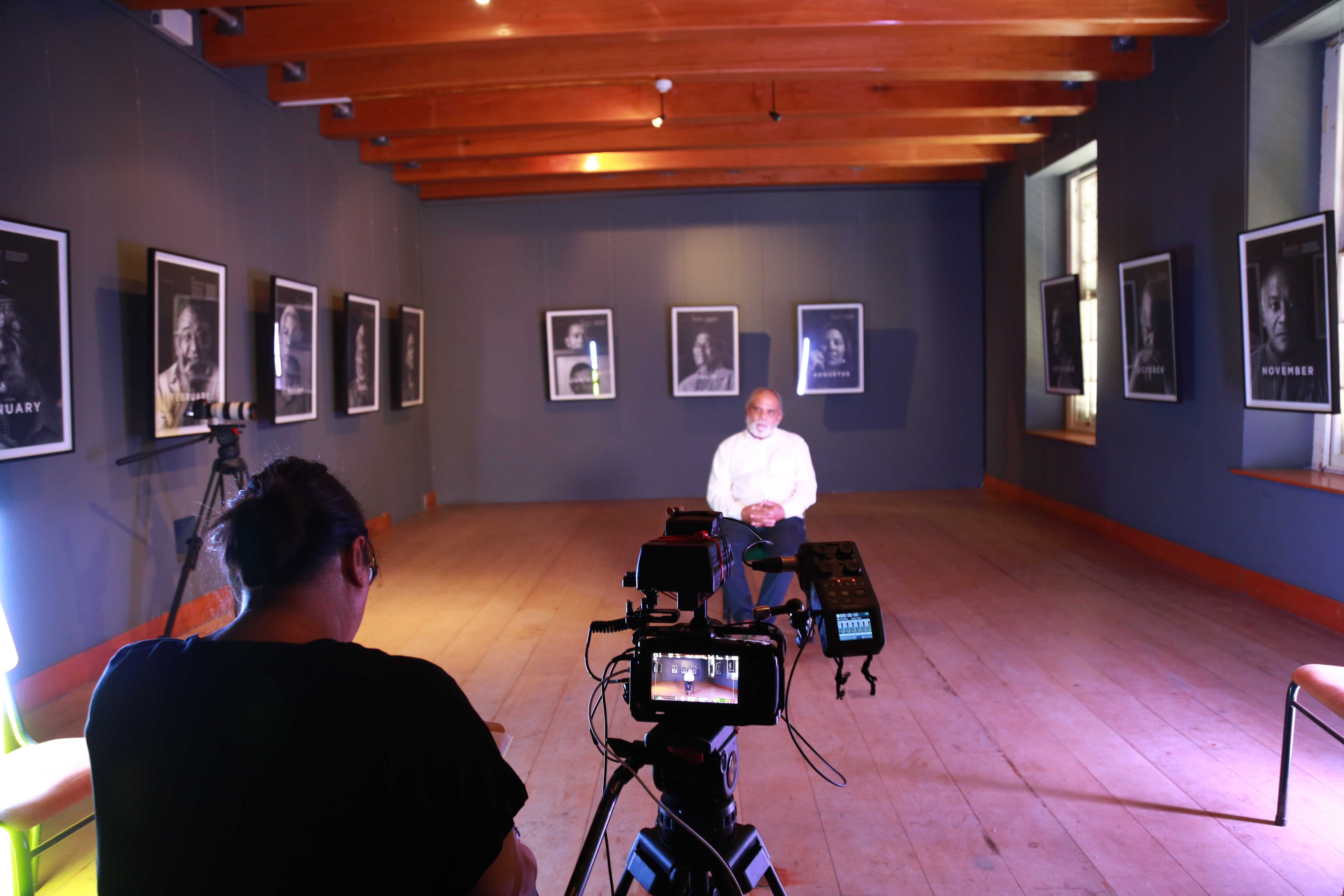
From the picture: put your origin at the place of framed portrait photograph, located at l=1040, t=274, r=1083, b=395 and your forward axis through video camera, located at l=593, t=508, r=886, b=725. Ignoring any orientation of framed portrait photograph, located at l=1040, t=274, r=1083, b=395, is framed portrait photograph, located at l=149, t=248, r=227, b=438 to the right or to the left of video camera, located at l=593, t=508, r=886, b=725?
right

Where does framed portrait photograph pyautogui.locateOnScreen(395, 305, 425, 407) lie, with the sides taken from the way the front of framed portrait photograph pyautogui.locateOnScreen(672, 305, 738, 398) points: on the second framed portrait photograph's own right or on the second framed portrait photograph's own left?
on the second framed portrait photograph's own right

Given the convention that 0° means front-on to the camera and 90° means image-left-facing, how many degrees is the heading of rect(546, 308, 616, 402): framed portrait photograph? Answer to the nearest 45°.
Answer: approximately 0°

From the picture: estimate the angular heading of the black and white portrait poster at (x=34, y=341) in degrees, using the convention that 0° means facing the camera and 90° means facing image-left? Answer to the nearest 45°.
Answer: approximately 315°

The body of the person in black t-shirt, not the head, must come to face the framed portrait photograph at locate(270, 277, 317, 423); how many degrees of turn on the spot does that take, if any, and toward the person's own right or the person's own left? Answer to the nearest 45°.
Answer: approximately 45° to the person's own left

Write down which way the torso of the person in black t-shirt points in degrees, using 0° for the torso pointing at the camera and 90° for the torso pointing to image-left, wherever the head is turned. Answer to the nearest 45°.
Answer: approximately 225°

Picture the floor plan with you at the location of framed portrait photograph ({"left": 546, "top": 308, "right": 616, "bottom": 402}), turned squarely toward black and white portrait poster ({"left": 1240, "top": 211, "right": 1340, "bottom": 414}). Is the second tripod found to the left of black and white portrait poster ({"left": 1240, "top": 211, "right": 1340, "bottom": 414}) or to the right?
right

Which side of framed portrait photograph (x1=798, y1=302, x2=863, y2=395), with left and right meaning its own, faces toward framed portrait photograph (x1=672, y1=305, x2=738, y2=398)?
right

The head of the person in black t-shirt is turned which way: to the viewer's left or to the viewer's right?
to the viewer's right
